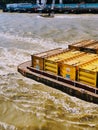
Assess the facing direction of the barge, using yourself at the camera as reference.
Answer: facing away from the viewer and to the left of the viewer
